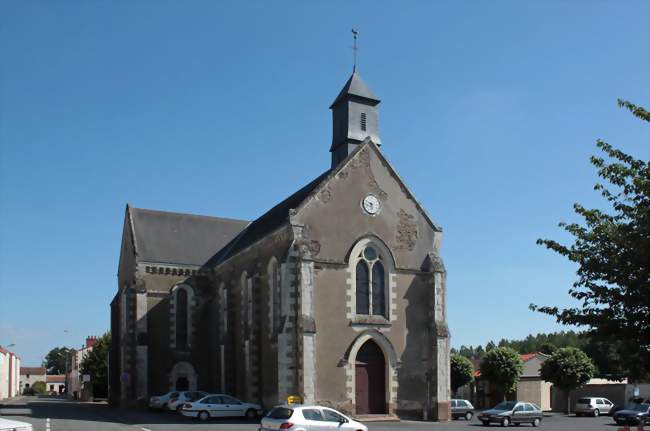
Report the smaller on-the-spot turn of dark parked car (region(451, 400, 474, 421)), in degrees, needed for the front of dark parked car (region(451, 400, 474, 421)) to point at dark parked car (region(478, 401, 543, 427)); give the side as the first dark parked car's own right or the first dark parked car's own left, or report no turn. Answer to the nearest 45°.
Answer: approximately 90° to the first dark parked car's own left

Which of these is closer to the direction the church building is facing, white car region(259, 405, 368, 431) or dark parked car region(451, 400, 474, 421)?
the white car

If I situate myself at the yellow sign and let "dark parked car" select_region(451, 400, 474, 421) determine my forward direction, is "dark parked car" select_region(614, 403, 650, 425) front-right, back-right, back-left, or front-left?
front-right

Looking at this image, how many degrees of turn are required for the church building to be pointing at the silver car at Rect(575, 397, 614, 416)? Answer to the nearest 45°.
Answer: approximately 90° to its left

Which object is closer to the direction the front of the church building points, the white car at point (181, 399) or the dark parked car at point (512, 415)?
the dark parked car

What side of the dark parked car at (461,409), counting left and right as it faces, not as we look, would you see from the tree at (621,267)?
left
